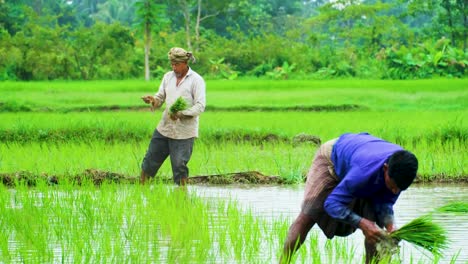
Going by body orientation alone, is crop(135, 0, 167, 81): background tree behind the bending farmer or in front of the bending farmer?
behind

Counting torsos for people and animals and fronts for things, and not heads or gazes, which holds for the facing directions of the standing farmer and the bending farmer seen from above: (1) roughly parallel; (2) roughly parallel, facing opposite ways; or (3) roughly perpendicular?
roughly perpendicular

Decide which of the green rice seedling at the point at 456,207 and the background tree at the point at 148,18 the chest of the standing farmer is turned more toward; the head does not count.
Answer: the green rice seedling

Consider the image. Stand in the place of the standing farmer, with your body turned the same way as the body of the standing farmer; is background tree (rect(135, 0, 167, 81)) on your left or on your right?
on your right

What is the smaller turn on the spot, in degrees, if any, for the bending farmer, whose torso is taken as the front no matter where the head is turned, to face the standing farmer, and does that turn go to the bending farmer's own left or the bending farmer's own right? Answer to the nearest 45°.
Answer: approximately 180°

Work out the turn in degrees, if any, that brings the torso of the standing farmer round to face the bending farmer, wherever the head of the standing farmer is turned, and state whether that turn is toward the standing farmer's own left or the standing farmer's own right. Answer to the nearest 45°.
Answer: approximately 45° to the standing farmer's own left

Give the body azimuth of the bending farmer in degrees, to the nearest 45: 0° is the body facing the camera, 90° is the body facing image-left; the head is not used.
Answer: approximately 315°

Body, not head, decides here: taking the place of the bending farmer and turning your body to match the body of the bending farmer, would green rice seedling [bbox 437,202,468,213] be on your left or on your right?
on your left

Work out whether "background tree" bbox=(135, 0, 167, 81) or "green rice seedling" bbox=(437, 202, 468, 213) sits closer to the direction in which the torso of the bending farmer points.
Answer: the green rice seedling
